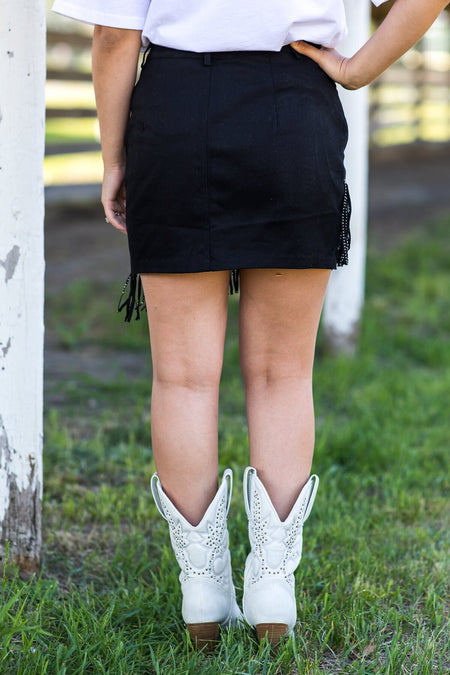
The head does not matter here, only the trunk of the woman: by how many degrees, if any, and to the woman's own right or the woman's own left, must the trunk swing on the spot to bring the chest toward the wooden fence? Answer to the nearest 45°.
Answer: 0° — they already face it

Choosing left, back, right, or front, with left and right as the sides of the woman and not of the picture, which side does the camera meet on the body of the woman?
back

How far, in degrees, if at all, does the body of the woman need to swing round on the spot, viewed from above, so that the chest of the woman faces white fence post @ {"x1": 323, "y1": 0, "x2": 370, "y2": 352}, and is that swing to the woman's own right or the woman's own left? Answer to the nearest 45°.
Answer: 0° — they already face it
